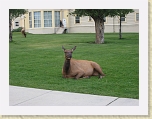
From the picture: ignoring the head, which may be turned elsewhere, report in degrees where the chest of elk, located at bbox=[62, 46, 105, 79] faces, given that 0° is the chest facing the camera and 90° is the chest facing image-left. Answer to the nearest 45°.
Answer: approximately 45°

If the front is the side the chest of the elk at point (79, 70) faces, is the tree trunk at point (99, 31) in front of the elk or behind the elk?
behind
